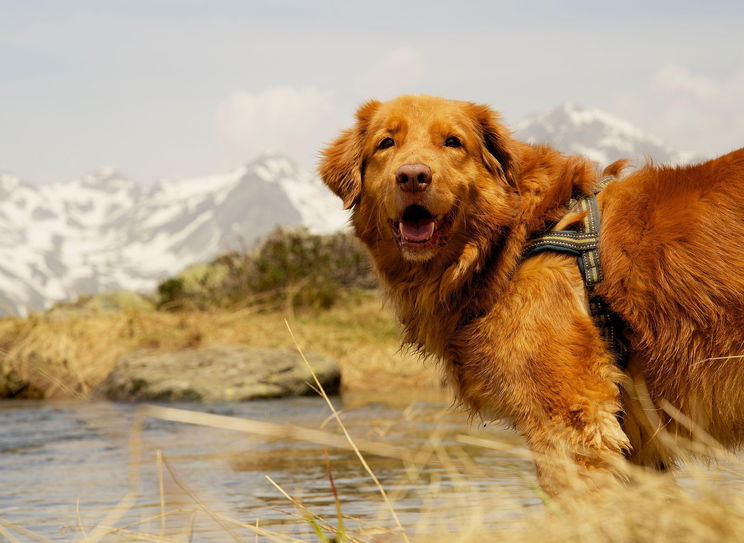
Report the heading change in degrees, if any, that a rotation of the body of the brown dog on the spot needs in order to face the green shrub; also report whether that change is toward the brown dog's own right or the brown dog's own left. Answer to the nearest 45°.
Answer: approximately 90° to the brown dog's own right

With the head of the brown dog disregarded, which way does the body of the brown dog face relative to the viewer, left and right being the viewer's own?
facing to the left of the viewer

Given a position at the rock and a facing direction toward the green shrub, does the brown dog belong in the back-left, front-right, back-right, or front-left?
back-right

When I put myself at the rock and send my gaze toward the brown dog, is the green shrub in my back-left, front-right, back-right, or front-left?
back-left

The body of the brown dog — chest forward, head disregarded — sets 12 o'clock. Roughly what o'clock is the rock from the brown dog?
The rock is roughly at 2 o'clock from the brown dog.
